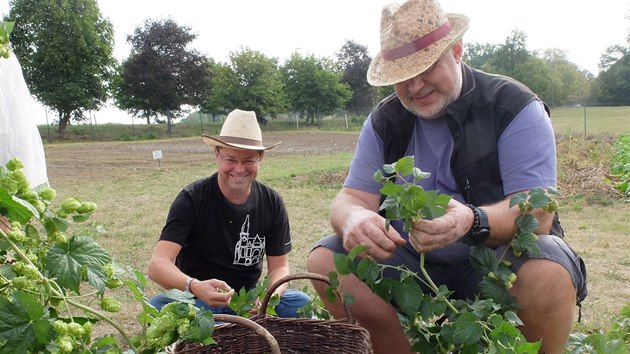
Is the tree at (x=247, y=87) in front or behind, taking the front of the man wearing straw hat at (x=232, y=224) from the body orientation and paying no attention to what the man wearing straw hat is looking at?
behind

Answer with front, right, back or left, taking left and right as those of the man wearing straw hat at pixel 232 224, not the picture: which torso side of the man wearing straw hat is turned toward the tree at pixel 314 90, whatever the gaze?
back

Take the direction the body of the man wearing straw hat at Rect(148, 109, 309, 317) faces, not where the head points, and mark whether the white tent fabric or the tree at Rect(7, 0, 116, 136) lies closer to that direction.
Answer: the white tent fabric

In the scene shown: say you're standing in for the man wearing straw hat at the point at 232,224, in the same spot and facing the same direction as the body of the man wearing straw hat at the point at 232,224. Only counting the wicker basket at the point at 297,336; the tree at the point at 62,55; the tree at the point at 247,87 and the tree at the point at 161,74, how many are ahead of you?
1

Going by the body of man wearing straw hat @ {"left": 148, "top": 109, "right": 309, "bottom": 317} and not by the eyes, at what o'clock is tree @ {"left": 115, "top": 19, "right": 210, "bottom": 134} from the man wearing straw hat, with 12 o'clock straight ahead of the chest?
The tree is roughly at 6 o'clock from the man wearing straw hat.

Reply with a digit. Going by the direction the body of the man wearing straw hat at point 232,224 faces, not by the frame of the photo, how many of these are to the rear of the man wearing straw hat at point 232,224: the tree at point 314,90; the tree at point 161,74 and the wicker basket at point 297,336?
2

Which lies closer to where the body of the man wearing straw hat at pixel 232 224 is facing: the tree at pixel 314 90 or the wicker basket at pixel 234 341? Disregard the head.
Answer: the wicker basket

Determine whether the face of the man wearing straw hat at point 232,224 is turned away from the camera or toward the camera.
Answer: toward the camera

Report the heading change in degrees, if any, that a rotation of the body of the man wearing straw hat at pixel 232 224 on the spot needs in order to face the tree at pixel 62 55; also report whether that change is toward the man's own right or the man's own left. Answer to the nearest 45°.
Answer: approximately 180°

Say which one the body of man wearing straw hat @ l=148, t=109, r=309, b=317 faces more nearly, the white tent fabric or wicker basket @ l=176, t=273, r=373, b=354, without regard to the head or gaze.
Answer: the wicker basket

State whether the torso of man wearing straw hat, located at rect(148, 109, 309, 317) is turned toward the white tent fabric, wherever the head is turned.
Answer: no

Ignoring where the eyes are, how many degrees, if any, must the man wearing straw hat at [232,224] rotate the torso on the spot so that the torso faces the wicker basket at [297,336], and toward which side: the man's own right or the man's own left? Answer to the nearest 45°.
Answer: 0° — they already face it

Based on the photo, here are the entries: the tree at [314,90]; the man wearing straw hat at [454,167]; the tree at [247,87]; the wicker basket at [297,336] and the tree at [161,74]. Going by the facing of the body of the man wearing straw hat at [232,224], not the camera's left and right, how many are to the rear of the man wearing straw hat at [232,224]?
3

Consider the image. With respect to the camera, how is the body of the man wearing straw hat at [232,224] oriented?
toward the camera

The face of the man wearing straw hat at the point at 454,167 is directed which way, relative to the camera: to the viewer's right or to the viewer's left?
to the viewer's left

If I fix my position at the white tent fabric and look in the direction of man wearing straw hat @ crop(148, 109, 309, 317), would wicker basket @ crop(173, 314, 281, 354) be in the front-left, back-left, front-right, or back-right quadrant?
front-right
